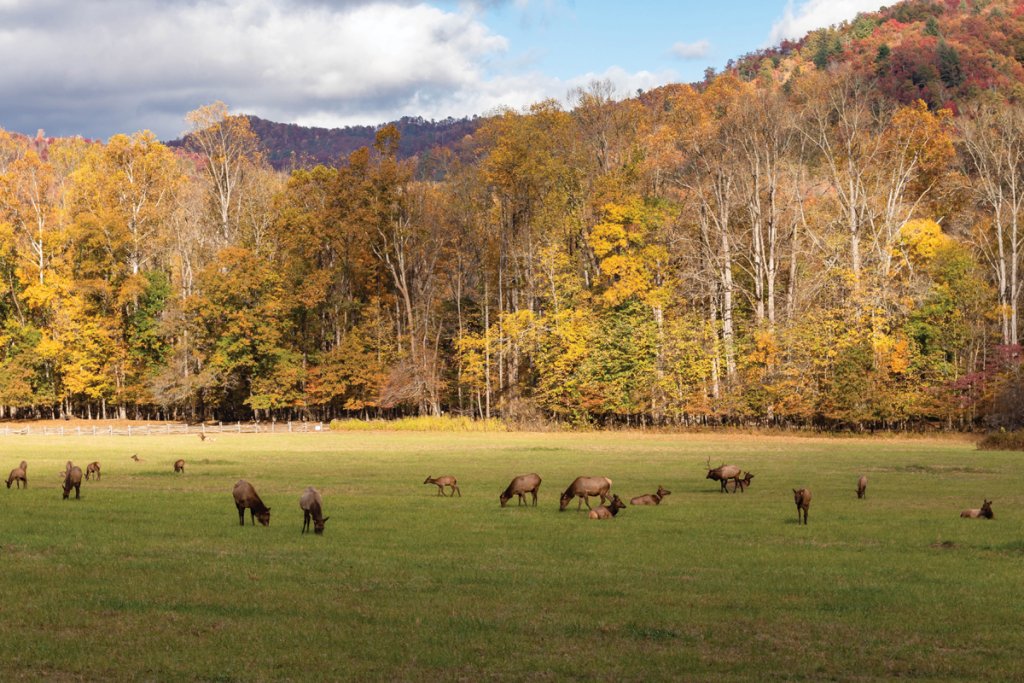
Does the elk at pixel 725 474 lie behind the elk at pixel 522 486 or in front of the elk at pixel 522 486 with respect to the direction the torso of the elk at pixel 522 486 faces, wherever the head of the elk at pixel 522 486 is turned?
behind

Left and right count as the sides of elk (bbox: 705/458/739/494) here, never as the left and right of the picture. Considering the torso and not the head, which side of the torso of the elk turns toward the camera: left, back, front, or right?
left

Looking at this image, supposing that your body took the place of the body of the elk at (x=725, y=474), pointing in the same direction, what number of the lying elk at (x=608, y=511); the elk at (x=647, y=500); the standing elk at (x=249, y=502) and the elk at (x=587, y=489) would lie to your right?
0

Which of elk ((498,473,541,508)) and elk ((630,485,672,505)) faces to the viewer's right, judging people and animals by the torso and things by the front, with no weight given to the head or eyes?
elk ((630,485,672,505))

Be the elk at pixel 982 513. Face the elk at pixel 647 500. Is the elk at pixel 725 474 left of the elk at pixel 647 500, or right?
right

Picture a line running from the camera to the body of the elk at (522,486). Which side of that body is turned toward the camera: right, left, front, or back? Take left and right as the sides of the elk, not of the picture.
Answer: left

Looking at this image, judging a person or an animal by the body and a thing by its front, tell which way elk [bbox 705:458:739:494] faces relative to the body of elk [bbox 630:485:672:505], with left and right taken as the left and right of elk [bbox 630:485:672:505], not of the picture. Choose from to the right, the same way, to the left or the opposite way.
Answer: the opposite way

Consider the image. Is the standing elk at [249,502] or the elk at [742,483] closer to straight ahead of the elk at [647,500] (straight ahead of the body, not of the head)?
the elk

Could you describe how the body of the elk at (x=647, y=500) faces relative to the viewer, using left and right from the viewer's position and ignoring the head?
facing to the right of the viewer

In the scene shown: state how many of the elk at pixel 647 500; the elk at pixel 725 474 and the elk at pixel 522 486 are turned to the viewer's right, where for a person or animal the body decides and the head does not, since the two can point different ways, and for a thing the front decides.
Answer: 1

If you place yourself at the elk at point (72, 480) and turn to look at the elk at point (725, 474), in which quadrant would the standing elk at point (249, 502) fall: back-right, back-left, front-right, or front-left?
front-right

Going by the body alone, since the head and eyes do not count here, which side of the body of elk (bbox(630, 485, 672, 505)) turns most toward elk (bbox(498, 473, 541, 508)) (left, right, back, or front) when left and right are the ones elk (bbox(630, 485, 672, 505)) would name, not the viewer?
back

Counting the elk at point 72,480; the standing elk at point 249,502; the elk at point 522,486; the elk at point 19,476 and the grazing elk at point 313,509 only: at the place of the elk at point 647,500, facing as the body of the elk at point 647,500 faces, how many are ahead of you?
0
